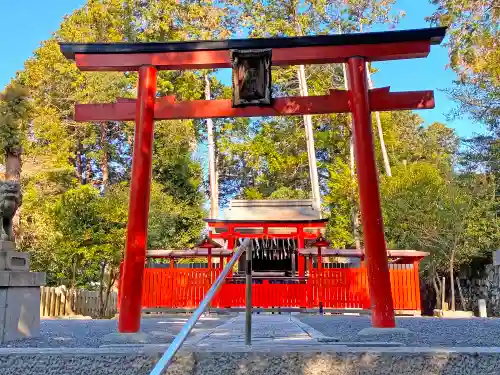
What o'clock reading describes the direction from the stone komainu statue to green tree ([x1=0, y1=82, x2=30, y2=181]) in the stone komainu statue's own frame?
The green tree is roughly at 9 o'clock from the stone komainu statue.

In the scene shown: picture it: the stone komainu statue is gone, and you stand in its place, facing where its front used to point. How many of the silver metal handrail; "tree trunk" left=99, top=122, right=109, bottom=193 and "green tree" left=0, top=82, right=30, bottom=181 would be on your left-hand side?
2

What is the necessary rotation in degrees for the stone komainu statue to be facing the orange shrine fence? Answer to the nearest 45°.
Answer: approximately 45° to its left

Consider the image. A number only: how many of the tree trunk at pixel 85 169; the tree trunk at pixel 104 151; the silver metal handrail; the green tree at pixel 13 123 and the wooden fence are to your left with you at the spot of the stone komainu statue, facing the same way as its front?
4

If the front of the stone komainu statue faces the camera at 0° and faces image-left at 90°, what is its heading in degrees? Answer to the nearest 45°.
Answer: approximately 270°

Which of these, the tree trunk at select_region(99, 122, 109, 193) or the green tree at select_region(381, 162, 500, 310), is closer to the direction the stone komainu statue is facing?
the green tree

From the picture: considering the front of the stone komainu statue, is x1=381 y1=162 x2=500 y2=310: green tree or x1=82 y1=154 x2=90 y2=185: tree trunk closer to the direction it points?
the green tree

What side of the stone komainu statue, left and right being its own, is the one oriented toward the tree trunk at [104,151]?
left

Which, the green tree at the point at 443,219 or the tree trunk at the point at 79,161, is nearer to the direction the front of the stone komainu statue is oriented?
the green tree

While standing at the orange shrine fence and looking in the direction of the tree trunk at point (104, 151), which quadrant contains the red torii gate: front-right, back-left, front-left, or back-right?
back-left
